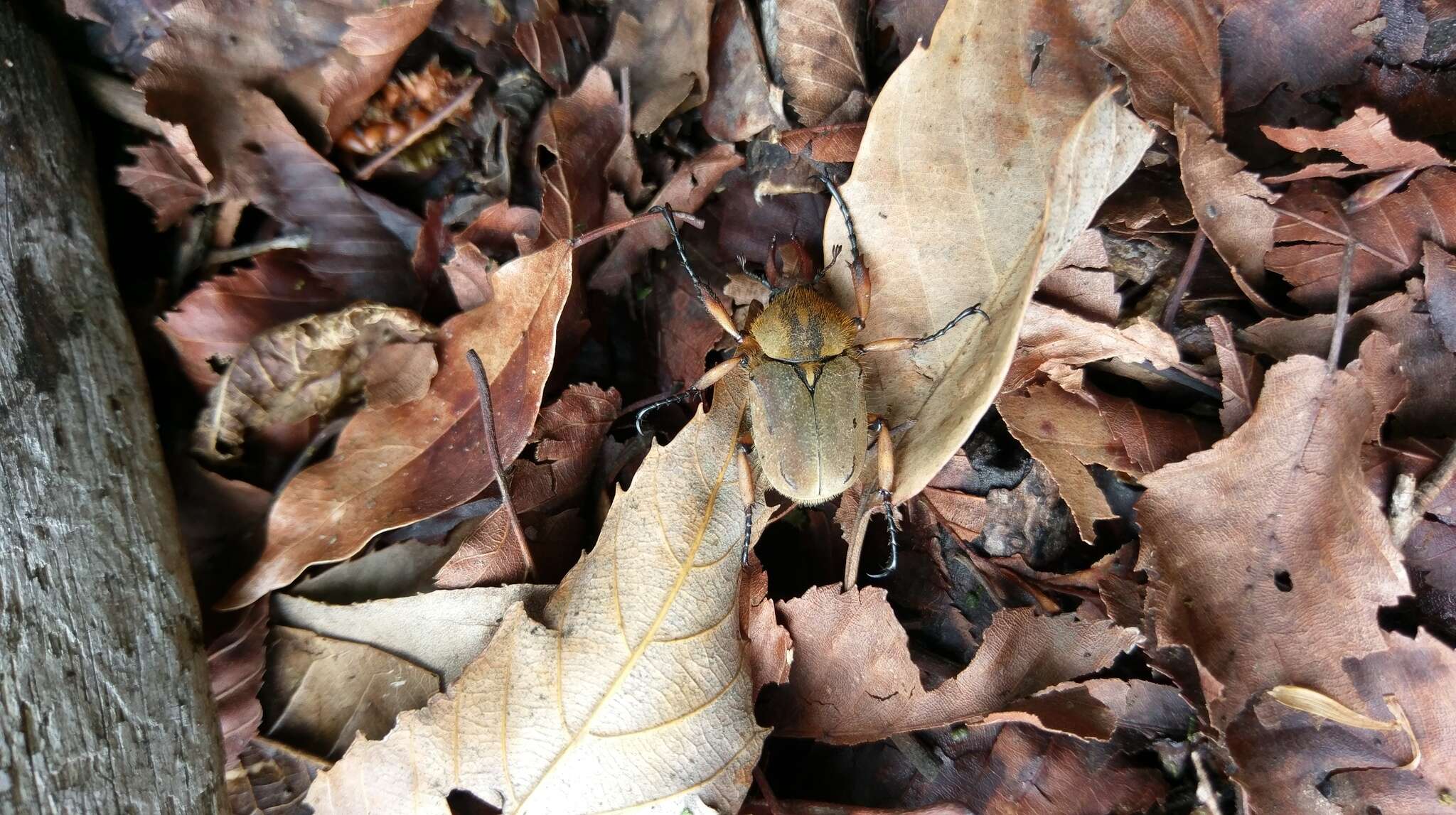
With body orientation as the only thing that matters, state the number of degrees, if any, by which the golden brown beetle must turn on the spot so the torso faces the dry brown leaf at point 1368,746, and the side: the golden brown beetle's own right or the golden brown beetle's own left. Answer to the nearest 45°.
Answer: approximately 135° to the golden brown beetle's own right

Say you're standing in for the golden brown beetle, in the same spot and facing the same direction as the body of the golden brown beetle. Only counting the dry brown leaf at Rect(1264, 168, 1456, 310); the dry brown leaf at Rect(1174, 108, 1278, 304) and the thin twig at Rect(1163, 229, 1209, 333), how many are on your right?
3

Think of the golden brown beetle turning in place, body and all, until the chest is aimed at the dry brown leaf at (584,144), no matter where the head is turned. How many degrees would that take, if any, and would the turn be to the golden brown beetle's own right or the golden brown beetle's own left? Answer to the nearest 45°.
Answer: approximately 45° to the golden brown beetle's own left

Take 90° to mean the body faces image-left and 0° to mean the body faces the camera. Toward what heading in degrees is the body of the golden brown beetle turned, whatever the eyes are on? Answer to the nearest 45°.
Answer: approximately 180°

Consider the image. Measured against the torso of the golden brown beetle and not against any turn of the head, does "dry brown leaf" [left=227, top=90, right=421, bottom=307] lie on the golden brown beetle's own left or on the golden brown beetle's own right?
on the golden brown beetle's own left

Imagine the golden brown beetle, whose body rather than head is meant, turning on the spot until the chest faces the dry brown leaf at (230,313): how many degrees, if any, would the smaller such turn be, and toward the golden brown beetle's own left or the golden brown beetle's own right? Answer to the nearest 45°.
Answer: approximately 90° to the golden brown beetle's own left

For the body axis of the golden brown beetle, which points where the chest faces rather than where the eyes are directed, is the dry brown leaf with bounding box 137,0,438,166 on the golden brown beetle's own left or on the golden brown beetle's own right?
on the golden brown beetle's own left

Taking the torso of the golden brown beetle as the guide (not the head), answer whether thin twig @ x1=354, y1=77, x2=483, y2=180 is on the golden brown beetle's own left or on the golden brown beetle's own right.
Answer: on the golden brown beetle's own left

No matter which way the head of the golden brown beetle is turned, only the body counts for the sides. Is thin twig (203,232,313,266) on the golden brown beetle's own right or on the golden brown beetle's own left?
on the golden brown beetle's own left

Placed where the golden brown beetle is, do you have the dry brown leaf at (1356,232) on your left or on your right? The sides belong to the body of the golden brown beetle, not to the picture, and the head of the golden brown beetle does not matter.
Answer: on your right

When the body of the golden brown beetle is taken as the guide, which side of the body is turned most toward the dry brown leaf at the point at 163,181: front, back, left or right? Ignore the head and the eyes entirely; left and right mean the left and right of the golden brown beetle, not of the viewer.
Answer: left
